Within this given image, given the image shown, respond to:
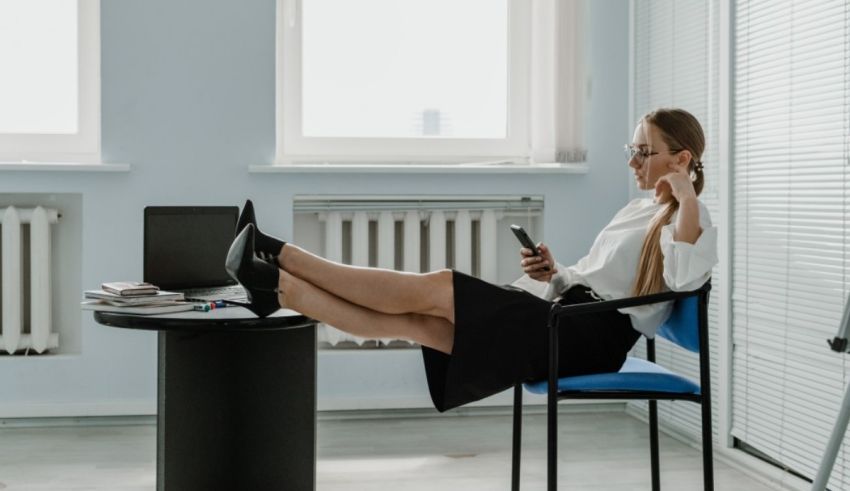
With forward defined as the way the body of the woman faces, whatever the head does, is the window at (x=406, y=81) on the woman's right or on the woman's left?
on the woman's right

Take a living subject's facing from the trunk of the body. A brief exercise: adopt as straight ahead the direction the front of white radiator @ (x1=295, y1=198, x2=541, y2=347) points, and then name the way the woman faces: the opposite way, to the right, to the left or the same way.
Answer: to the right

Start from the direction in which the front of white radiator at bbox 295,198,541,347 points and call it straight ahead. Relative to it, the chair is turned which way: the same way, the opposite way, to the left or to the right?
to the right

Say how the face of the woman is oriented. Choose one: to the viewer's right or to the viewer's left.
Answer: to the viewer's left

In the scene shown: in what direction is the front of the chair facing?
to the viewer's left

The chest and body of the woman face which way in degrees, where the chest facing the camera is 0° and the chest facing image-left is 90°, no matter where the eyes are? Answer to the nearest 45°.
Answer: approximately 90°

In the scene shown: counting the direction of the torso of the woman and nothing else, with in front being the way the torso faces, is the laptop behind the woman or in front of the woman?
in front

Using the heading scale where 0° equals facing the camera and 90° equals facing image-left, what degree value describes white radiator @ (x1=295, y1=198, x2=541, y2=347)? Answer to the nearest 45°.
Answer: approximately 0°
